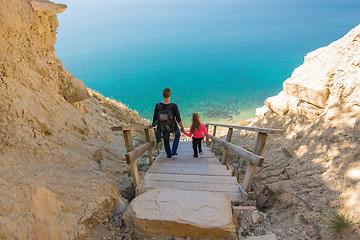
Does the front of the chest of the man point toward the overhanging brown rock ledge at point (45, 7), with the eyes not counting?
no

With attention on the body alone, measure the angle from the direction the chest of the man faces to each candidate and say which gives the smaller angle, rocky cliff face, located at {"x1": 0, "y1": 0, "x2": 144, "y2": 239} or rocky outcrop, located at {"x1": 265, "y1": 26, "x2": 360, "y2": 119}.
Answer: the rocky outcrop

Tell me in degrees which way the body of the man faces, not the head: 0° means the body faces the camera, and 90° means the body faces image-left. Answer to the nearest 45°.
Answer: approximately 180°

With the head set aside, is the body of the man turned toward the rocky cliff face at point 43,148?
no

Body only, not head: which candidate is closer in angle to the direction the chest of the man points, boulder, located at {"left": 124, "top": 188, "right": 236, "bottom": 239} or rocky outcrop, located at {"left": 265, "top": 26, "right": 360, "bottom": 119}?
the rocky outcrop

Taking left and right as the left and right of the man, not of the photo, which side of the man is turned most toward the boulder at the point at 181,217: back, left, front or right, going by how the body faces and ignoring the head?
back

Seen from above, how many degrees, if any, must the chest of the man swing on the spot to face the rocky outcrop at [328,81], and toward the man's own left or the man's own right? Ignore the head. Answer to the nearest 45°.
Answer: approximately 90° to the man's own right

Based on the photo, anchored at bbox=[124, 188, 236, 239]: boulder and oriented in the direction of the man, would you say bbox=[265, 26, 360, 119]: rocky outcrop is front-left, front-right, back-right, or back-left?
front-right
